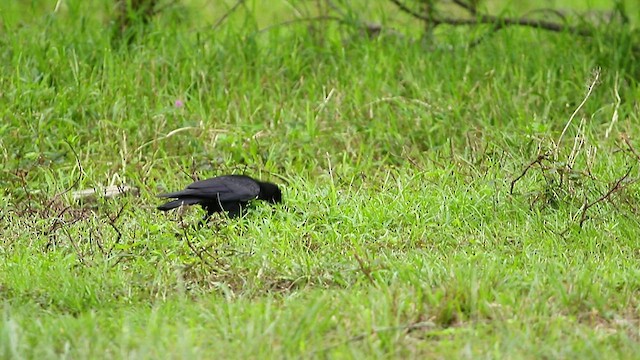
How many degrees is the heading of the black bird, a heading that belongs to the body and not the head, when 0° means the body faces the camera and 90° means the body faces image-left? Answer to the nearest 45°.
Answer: approximately 270°
